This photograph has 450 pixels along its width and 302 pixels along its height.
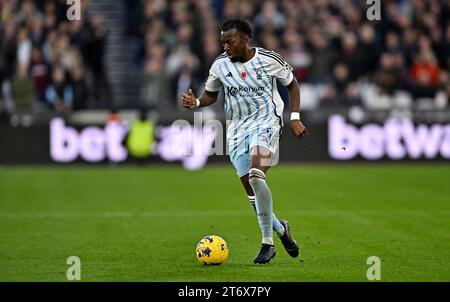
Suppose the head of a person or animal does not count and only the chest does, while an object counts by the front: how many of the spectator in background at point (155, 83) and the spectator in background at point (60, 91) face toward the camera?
2

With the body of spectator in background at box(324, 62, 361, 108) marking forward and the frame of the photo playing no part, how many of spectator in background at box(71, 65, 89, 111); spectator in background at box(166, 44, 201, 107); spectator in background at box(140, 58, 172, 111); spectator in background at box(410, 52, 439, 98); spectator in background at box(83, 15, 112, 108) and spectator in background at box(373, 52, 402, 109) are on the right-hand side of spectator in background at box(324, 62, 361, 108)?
4

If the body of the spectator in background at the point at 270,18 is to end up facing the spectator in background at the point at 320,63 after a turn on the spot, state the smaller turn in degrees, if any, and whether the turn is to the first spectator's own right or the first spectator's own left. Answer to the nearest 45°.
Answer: approximately 45° to the first spectator's own left

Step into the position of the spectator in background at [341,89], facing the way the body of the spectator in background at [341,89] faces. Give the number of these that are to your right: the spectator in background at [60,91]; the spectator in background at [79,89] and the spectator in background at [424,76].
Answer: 2

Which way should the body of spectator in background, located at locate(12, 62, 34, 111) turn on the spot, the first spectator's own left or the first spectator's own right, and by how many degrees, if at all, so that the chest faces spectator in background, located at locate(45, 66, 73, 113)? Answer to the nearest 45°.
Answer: approximately 90° to the first spectator's own left

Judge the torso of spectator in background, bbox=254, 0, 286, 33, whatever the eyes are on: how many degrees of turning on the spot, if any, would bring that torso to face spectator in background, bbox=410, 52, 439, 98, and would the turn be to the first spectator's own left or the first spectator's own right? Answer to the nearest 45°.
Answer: approximately 90° to the first spectator's own left

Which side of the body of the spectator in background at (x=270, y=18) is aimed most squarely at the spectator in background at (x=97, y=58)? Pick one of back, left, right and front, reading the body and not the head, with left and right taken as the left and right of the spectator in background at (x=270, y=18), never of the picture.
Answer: right

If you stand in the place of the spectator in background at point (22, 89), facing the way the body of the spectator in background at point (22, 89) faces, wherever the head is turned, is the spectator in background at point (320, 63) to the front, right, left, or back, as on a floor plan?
left

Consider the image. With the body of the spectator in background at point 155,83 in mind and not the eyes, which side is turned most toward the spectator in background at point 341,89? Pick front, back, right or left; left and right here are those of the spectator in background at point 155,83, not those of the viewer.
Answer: left

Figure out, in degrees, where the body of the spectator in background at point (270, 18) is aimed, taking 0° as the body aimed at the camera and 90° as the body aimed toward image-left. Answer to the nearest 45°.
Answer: approximately 0°
